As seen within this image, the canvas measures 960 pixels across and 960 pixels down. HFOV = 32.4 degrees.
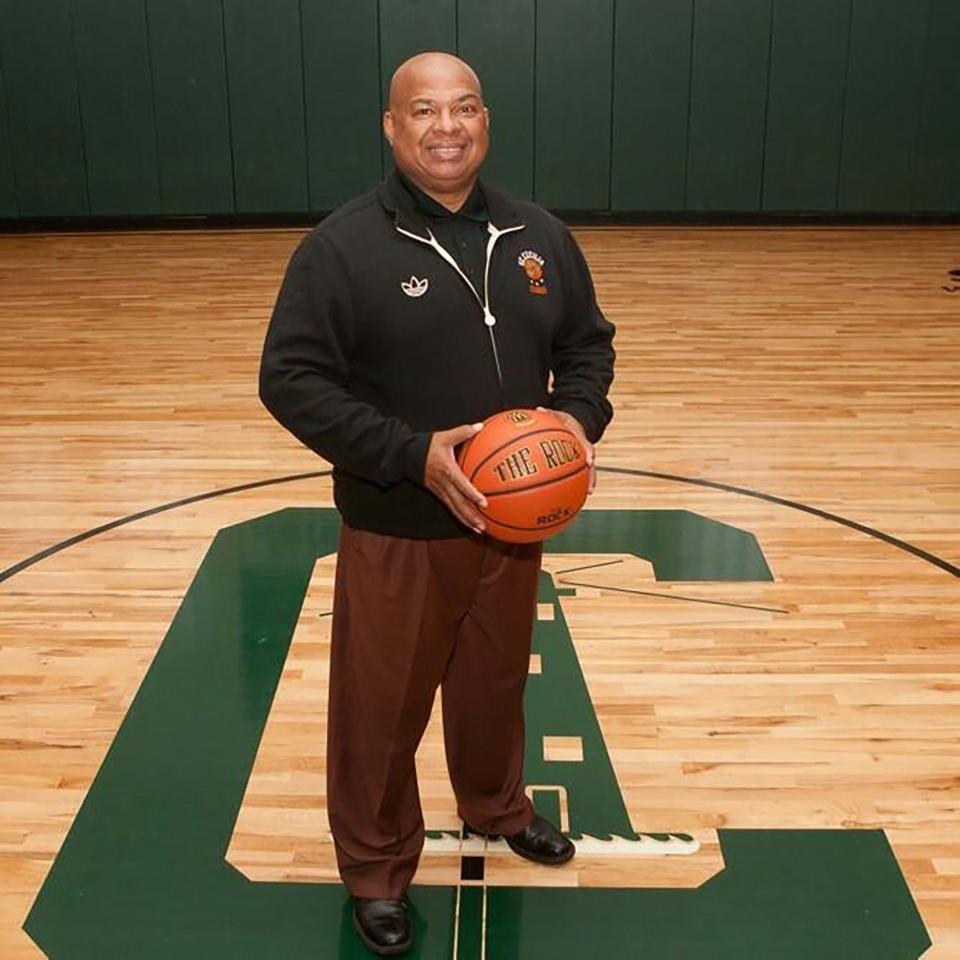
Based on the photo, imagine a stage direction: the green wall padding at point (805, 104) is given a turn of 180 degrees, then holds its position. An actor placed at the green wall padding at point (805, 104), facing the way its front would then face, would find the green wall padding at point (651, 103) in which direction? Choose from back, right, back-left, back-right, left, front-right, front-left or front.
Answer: left

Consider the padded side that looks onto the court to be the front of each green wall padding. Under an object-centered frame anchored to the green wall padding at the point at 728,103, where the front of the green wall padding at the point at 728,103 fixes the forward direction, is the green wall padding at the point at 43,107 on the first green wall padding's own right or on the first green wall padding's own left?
on the first green wall padding's own right

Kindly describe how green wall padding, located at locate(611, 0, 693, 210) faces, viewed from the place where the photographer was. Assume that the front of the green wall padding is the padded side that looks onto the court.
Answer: facing the viewer

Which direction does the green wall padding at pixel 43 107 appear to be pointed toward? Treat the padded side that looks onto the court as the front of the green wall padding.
toward the camera

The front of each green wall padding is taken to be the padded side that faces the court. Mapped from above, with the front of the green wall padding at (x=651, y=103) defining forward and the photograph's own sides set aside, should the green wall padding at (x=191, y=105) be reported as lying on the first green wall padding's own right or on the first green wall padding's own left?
on the first green wall padding's own right

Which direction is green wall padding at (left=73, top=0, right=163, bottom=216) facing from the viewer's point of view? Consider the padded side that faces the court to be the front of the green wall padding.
toward the camera

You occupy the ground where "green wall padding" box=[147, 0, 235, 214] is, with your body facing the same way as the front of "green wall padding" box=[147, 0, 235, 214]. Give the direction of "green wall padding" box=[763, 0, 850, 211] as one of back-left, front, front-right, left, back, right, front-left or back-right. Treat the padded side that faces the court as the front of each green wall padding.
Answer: left

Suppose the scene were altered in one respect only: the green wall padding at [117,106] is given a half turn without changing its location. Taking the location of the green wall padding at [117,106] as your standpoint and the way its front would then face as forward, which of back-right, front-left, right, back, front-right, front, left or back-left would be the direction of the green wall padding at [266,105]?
right

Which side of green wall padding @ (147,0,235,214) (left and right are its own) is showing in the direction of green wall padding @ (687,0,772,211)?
left

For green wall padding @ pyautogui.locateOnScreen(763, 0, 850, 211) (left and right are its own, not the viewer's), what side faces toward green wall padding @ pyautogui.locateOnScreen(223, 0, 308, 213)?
right

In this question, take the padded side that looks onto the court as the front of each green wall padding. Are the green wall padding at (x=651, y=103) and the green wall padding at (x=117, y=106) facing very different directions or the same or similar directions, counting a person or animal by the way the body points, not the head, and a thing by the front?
same or similar directions

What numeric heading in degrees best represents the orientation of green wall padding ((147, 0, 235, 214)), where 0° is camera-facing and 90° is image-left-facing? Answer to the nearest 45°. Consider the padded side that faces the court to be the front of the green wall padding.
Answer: approximately 0°

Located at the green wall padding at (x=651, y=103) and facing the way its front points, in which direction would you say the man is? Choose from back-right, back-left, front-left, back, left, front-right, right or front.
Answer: front

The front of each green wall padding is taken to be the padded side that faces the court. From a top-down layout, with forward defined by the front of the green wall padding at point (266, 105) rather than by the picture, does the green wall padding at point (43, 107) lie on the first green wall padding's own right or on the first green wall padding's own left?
on the first green wall padding's own right

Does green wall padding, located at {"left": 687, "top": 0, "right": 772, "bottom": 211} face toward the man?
yes

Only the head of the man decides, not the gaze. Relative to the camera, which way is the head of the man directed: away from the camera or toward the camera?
toward the camera

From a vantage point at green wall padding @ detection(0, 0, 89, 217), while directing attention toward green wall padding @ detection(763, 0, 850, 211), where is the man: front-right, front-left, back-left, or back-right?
front-right

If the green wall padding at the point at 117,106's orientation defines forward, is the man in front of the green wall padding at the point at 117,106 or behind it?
in front
